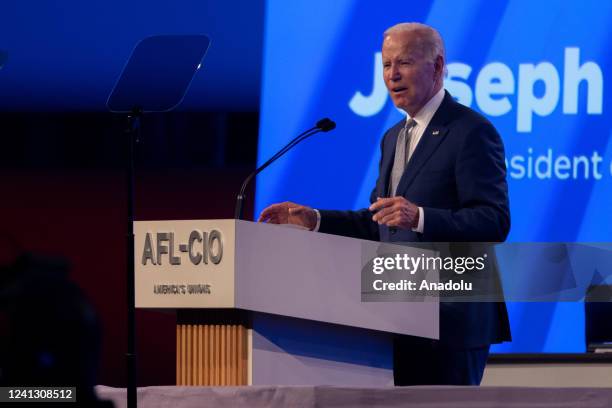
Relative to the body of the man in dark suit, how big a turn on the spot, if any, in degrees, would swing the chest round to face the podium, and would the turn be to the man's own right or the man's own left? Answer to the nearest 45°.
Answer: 0° — they already face it

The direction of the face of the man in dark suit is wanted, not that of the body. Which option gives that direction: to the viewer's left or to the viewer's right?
to the viewer's left

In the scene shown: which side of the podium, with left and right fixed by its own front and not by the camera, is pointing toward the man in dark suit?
back

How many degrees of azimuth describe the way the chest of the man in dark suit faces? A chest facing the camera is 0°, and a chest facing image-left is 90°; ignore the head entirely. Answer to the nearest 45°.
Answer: approximately 45°

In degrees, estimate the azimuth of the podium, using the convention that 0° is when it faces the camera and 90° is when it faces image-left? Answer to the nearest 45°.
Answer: approximately 45°
